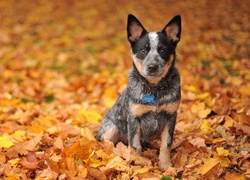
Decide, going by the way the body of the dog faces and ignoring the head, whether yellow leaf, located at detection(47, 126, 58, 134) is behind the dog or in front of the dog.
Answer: behind

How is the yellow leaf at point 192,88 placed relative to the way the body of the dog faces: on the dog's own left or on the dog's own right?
on the dog's own left

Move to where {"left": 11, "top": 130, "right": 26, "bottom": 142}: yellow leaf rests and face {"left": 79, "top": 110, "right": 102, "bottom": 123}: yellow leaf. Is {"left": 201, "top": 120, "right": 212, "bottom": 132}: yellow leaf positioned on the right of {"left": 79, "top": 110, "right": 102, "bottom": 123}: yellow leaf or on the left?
right

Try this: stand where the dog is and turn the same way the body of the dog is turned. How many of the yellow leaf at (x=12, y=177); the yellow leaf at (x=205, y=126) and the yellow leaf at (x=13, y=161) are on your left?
1

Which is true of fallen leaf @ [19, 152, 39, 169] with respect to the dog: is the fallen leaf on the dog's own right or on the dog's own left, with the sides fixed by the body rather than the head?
on the dog's own right

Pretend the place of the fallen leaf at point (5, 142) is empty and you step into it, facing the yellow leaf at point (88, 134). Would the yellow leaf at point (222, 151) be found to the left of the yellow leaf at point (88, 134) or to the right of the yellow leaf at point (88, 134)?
right

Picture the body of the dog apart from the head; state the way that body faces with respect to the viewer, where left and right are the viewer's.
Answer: facing the viewer and to the right of the viewer

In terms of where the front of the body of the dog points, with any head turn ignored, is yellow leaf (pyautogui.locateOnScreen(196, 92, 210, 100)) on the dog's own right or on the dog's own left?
on the dog's own left

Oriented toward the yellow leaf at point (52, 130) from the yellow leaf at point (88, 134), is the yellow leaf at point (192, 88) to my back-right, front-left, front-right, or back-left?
back-right

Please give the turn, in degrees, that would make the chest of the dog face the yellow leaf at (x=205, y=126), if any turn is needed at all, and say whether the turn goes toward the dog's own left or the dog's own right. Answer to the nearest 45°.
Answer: approximately 90° to the dog's own left
